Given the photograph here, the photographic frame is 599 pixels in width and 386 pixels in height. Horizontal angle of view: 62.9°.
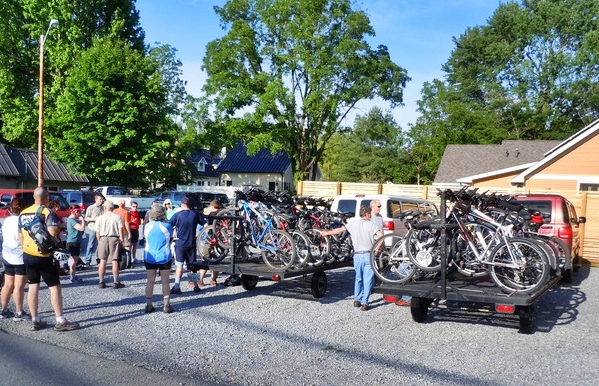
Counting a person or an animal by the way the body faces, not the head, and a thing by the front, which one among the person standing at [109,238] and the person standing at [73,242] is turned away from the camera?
the person standing at [109,238]

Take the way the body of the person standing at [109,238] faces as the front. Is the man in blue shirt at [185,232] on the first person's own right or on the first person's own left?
on the first person's own right

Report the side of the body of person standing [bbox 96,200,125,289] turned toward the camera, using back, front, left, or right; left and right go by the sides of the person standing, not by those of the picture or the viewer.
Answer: back

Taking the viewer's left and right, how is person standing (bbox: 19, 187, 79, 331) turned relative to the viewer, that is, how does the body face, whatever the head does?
facing away from the viewer and to the right of the viewer

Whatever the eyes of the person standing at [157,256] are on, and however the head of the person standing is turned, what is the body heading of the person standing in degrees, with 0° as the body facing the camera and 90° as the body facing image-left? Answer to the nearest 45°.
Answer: approximately 180°

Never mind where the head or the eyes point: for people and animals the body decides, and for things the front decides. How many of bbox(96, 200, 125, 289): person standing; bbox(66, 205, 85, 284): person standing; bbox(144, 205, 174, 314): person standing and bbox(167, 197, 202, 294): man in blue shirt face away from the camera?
3

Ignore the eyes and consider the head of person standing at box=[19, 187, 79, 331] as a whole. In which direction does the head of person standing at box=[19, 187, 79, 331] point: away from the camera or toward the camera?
away from the camera

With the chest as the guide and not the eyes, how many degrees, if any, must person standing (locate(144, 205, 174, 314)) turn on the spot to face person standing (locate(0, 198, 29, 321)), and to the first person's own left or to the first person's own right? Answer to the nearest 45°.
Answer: approximately 90° to the first person's own left

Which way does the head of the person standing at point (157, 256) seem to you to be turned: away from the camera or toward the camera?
away from the camera

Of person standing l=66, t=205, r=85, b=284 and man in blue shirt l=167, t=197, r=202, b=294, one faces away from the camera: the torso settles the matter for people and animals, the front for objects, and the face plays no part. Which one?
the man in blue shirt

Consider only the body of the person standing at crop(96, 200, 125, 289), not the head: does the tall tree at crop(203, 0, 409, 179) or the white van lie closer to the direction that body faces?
the tall tree
